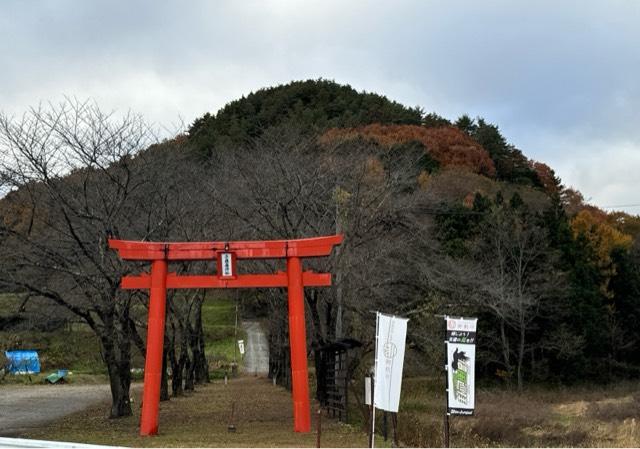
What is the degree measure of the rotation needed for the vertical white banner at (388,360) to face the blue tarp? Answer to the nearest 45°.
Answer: approximately 135° to its right

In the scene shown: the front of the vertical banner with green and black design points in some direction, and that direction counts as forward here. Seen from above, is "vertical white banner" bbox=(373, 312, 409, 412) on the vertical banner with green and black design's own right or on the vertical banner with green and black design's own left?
on the vertical banner with green and black design's own right

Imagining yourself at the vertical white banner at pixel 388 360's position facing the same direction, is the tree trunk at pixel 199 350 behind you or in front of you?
behind

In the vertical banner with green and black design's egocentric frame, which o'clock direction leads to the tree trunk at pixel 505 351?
The tree trunk is roughly at 6 o'clock from the vertical banner with green and black design.

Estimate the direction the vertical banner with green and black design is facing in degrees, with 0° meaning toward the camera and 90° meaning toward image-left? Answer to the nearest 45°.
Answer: approximately 0°

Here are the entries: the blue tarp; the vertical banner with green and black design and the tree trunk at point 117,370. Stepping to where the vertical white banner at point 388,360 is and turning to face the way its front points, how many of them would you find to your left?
1

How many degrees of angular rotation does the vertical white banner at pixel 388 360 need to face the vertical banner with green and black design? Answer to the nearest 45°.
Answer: approximately 90° to its left

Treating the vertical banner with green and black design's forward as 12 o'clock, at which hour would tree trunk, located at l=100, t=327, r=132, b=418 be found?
The tree trunk is roughly at 4 o'clock from the vertical banner with green and black design.

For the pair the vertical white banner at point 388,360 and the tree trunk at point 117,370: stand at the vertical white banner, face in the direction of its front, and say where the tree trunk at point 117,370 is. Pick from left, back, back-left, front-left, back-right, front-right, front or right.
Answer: back-right

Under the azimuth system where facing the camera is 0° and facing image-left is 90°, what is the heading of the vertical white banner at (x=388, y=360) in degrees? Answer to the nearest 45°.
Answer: approximately 0°

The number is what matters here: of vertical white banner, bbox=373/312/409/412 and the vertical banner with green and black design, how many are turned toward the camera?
2

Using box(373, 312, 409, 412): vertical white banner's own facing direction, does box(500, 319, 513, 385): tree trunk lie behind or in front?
behind
